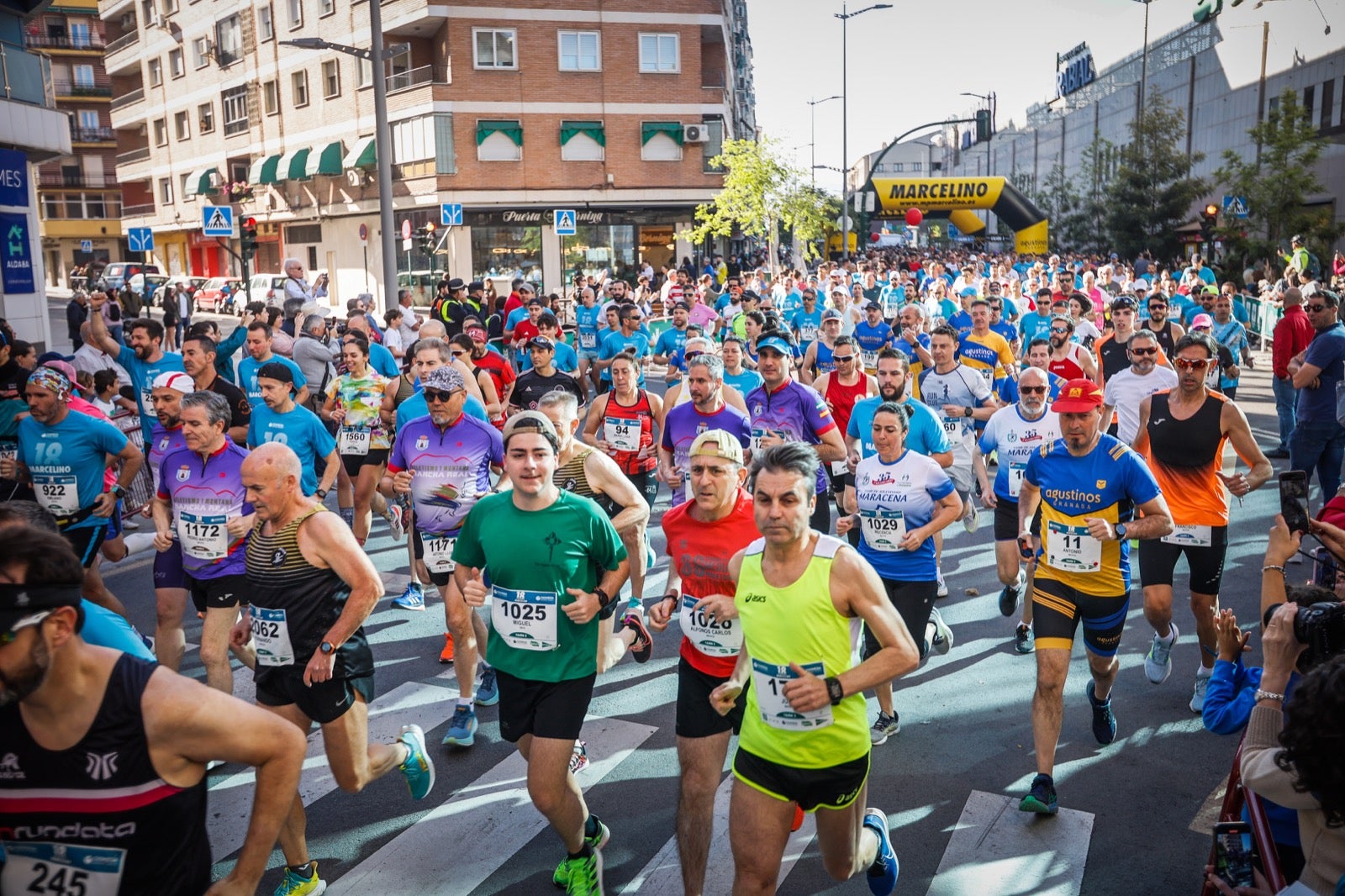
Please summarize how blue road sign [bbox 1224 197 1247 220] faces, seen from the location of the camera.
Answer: facing the viewer

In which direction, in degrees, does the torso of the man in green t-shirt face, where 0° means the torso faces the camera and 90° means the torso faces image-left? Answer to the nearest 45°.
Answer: approximately 0°

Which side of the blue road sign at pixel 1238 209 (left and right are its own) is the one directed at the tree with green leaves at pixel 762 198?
right

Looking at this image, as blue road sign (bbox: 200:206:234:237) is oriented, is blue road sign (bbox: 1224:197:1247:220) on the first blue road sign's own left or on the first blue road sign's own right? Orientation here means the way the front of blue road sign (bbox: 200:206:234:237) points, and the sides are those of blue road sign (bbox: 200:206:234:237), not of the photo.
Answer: on the first blue road sign's own left

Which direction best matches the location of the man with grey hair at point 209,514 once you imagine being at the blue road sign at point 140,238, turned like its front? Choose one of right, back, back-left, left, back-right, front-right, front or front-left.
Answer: front

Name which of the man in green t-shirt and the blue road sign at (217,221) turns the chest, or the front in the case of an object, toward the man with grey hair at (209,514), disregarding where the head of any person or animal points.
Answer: the blue road sign

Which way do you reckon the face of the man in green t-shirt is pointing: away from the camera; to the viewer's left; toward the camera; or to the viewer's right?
toward the camera

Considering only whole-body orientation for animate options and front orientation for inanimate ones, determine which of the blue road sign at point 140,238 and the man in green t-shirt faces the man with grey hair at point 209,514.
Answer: the blue road sign

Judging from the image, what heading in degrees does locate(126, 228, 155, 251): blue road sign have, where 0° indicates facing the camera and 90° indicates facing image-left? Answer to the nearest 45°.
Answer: approximately 0°

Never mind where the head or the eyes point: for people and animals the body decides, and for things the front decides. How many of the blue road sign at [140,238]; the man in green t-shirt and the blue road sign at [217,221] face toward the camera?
3

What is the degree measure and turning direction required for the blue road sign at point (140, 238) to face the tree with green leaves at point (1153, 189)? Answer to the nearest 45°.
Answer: approximately 90° to its left

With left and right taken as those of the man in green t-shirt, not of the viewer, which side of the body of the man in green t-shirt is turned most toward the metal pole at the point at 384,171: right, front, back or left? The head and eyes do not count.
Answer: back

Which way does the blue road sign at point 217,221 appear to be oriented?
toward the camera

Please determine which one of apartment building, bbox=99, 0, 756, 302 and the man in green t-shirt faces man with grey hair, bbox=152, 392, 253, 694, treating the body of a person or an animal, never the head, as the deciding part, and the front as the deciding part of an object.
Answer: the apartment building
